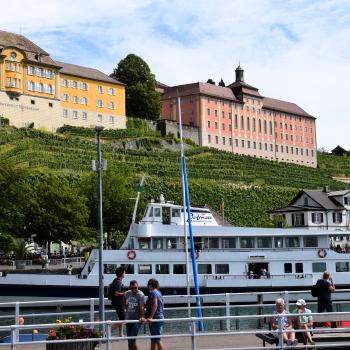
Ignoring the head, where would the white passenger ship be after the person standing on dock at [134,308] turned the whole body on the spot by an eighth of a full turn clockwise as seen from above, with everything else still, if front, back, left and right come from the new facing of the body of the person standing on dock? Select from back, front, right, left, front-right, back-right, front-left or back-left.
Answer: back-right

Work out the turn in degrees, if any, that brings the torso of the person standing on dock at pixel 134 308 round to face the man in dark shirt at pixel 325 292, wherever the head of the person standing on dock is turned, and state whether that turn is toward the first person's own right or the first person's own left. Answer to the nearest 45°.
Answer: approximately 135° to the first person's own left

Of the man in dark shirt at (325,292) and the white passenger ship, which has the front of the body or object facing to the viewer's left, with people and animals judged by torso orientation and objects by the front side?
the white passenger ship

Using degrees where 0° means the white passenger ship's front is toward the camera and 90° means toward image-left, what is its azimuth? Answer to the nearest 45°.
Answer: approximately 90°

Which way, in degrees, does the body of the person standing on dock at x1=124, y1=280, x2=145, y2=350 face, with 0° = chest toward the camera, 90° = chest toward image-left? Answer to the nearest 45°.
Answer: approximately 0°
